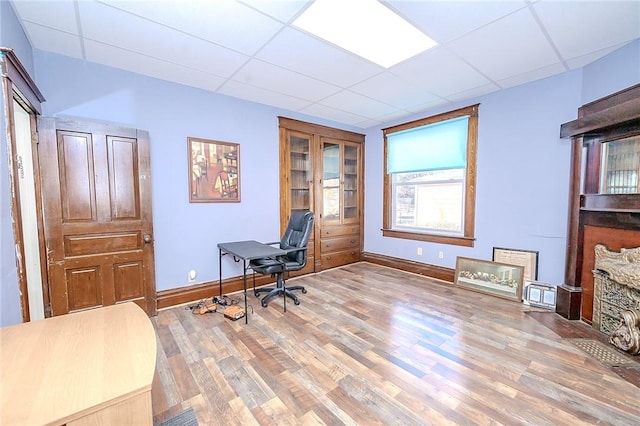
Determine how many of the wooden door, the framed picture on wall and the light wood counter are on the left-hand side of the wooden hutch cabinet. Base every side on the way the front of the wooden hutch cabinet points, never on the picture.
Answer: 0

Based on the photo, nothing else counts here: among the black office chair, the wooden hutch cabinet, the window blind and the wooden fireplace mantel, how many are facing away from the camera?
0

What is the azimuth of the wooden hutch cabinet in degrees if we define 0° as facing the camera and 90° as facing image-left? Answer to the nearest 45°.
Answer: approximately 315°

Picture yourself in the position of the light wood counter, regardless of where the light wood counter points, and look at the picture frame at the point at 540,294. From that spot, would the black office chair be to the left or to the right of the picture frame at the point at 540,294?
left

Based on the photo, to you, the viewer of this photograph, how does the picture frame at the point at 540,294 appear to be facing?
facing the viewer

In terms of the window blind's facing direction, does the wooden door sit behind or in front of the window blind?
in front

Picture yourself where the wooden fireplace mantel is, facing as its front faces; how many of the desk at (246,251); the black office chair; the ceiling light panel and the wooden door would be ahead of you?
4

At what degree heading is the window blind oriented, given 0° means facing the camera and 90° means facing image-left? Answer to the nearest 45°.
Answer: approximately 45°

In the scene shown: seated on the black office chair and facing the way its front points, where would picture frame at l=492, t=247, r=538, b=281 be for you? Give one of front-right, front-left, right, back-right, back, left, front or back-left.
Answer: back-left
